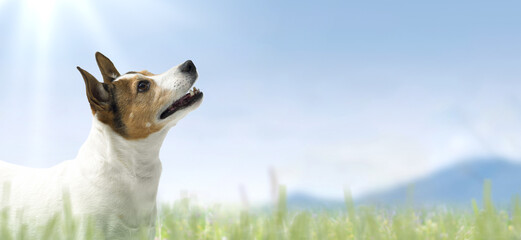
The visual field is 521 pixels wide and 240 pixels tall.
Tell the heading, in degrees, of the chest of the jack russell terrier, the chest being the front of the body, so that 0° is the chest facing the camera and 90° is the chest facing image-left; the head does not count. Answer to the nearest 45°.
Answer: approximately 270°
